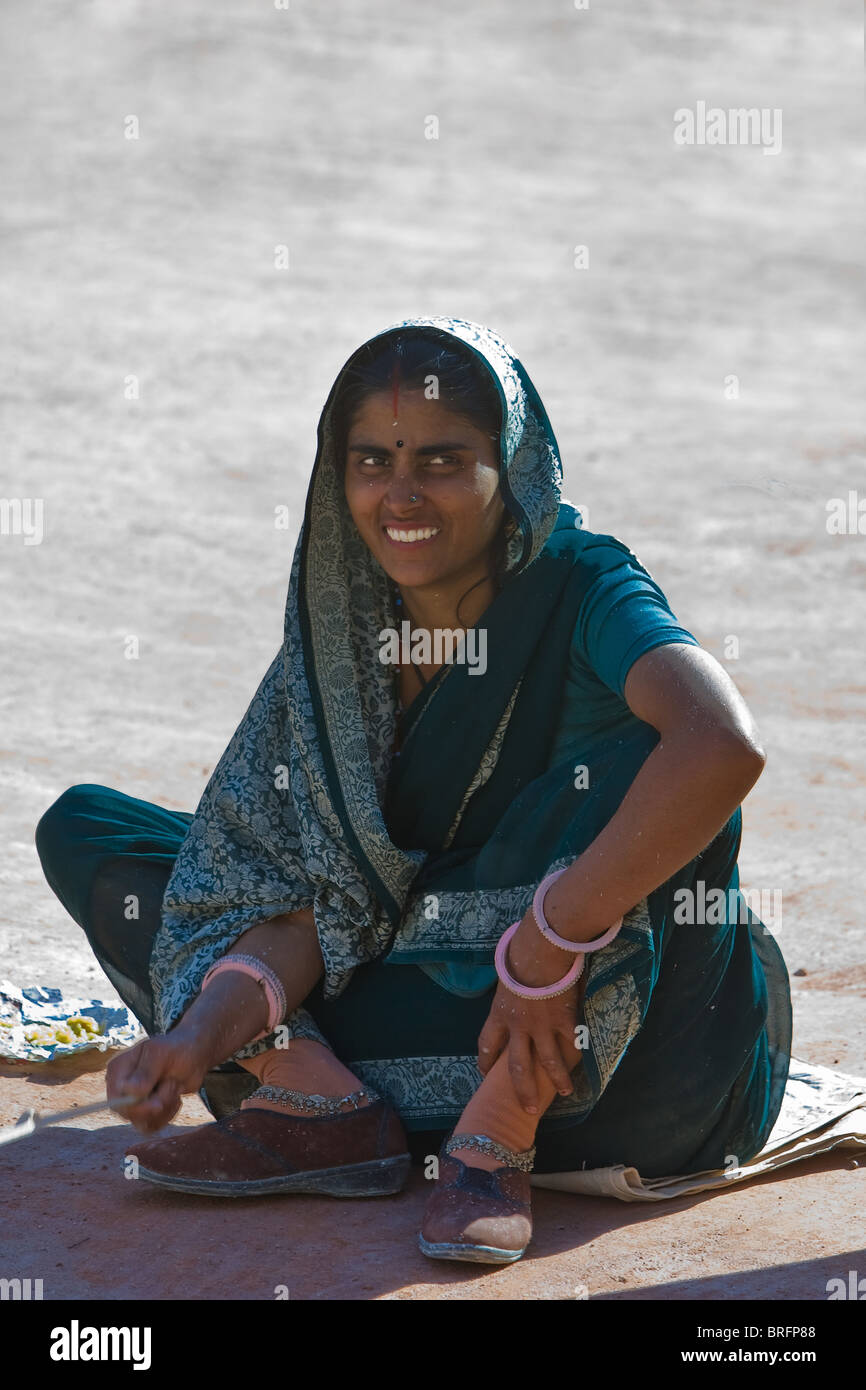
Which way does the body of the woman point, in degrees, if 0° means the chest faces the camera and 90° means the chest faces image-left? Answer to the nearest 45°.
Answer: approximately 45°
